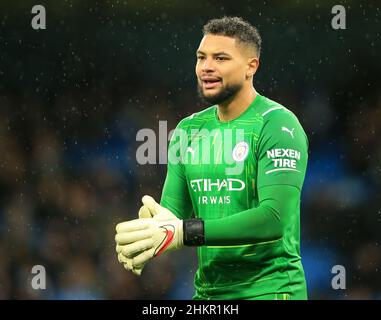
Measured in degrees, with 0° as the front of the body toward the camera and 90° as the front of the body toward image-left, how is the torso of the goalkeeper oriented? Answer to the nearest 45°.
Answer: approximately 45°
